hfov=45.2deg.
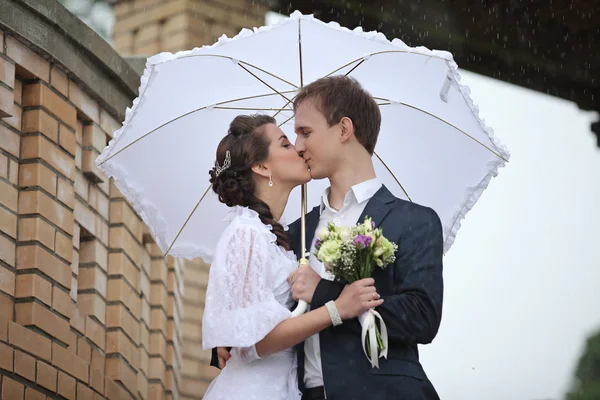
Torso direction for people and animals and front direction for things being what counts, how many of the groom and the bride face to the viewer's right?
1

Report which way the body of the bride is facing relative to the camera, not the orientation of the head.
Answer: to the viewer's right

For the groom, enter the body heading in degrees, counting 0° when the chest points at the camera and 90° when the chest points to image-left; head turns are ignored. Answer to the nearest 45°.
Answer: approximately 45°

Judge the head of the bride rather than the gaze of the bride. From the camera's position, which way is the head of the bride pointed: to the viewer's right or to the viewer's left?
to the viewer's right
